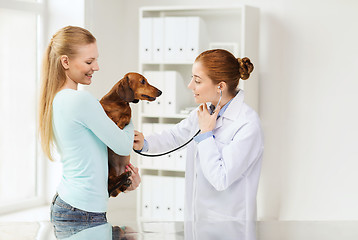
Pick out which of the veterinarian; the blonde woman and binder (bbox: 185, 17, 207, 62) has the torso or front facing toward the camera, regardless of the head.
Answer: the binder

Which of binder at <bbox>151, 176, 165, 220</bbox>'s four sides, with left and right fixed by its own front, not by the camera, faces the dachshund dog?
front

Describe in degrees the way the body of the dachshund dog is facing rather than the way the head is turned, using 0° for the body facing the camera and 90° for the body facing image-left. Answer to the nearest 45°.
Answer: approximately 270°

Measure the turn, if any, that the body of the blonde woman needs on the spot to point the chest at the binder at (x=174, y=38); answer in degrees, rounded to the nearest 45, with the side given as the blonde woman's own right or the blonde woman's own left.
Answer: approximately 90° to the blonde woman's own left

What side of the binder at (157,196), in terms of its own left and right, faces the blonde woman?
front

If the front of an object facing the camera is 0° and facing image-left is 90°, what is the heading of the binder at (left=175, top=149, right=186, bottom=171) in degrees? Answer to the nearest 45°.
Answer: approximately 0°

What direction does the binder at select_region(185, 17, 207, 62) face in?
toward the camera

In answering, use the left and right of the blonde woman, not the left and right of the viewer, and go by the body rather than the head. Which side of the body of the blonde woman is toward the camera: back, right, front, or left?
right

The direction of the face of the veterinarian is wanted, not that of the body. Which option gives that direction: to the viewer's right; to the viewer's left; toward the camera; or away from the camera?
to the viewer's left

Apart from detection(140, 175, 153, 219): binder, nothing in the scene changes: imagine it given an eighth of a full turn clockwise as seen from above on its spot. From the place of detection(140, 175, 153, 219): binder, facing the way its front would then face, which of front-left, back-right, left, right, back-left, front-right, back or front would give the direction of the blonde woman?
front-left
